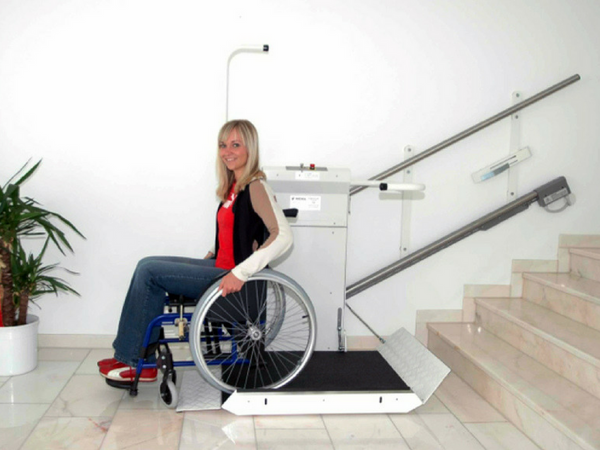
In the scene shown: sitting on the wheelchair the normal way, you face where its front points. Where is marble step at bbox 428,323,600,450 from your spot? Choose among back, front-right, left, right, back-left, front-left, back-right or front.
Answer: back

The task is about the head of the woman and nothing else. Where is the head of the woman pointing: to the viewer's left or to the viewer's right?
to the viewer's left

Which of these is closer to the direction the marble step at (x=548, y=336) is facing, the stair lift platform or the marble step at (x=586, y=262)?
the stair lift platform

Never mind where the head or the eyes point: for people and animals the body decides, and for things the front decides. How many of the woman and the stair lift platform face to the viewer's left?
1

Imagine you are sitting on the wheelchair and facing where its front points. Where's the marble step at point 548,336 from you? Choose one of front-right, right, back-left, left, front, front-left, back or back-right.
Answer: back

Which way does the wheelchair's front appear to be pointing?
to the viewer's left

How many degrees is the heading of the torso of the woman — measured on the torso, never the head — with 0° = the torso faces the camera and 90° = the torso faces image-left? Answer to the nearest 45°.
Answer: approximately 90°
